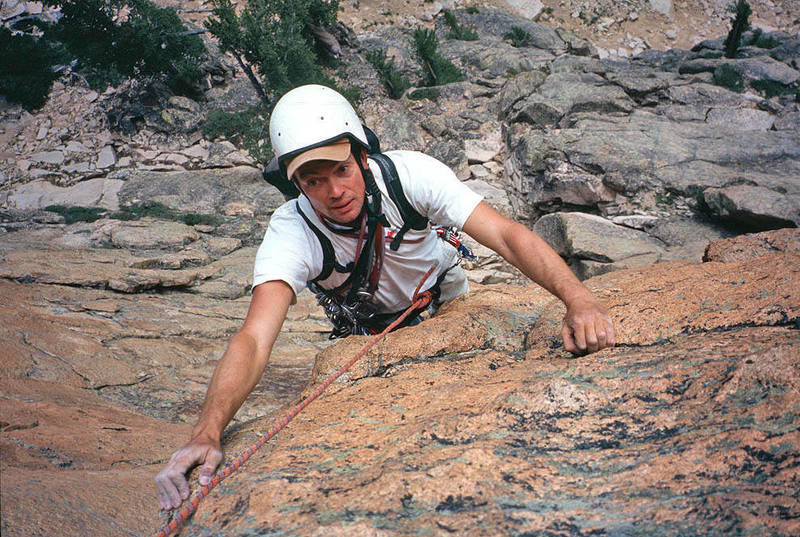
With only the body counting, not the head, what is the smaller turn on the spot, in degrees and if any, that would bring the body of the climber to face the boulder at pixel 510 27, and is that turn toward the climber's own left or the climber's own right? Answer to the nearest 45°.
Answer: approximately 180°

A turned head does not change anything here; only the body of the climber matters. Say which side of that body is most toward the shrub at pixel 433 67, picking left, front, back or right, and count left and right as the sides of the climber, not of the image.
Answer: back

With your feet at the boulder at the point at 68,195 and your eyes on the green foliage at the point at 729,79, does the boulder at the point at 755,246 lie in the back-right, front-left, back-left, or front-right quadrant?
front-right

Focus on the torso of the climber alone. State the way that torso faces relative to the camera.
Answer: toward the camera

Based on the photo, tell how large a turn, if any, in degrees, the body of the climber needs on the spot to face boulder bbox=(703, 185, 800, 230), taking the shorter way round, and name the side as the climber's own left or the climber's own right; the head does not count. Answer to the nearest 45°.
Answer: approximately 135° to the climber's own left

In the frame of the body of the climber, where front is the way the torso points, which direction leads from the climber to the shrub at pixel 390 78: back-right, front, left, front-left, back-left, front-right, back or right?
back

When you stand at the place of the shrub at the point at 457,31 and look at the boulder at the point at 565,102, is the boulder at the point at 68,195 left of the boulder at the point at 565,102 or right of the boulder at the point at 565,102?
right

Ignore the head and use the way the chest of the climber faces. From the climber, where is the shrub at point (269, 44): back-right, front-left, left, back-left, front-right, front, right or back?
back

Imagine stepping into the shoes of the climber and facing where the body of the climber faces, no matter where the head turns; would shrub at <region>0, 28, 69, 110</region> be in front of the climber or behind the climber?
behind

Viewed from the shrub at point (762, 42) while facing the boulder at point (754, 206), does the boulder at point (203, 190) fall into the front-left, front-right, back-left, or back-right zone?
front-right
